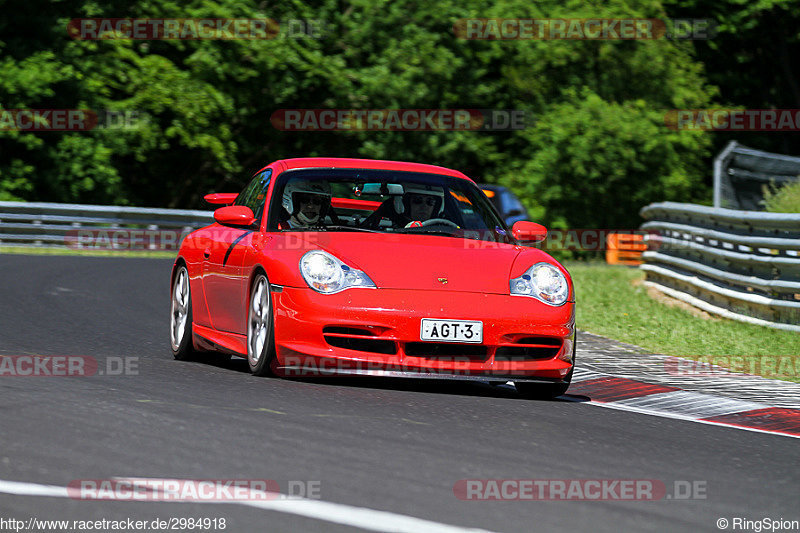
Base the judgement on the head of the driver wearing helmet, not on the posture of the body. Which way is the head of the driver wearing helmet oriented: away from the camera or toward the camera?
toward the camera

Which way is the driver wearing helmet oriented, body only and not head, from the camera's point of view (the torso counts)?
toward the camera

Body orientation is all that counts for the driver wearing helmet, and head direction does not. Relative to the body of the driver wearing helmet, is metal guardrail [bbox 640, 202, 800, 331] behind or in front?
behind
